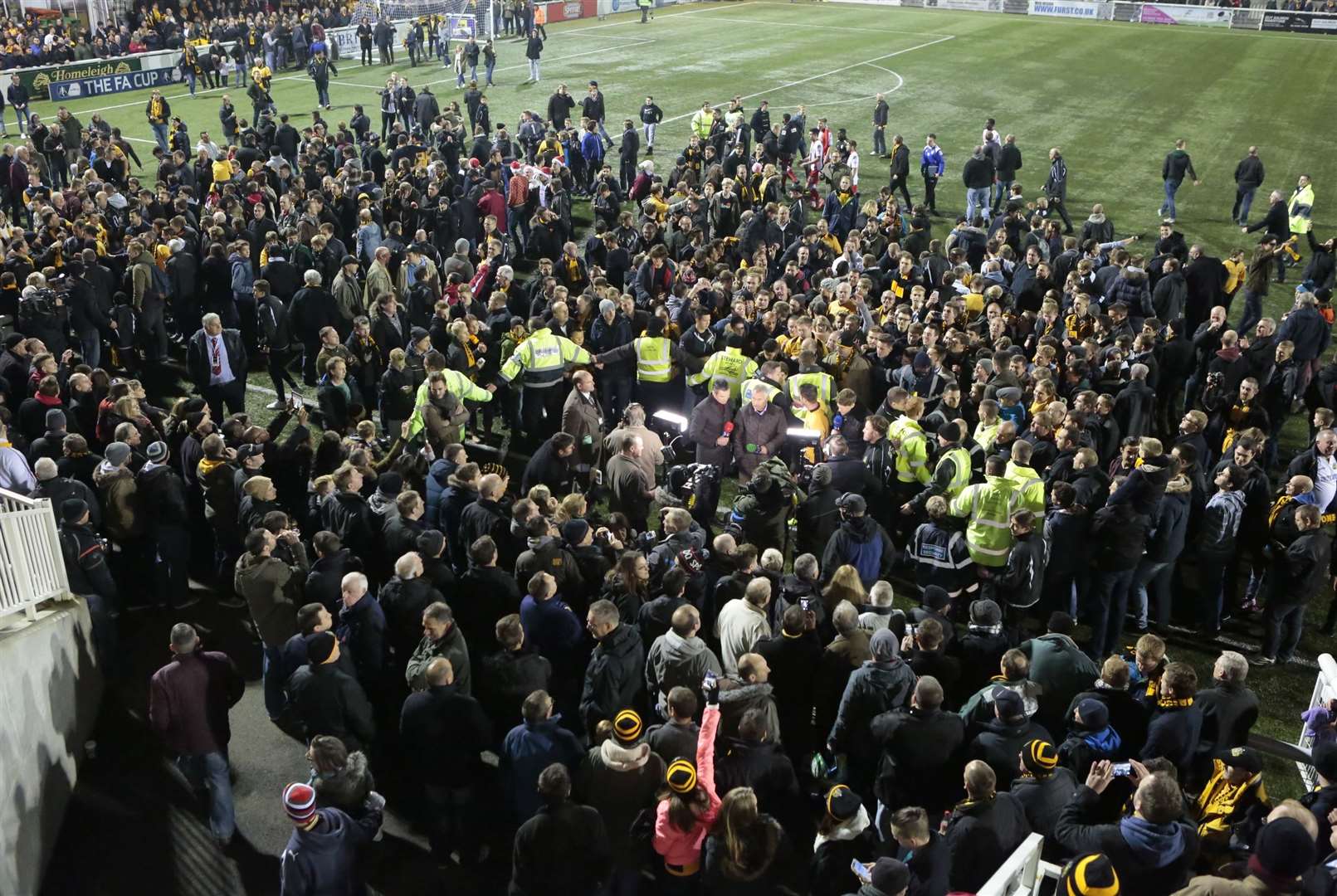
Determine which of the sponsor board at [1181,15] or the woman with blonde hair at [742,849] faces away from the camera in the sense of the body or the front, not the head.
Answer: the woman with blonde hair

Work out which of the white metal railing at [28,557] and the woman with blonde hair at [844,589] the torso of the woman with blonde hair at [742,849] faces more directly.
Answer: the woman with blonde hair

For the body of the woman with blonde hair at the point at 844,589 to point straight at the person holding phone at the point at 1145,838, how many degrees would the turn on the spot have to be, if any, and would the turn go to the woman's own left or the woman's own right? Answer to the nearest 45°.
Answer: approximately 135° to the woman's own right

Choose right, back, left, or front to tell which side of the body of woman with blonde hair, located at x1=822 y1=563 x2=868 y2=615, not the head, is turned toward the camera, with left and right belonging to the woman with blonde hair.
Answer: back

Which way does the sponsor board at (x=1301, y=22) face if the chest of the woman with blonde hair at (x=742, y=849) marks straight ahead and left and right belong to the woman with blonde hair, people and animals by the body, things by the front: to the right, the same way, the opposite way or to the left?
the opposite way

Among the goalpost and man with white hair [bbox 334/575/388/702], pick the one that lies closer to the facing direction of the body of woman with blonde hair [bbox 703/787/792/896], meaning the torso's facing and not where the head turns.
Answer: the goalpost

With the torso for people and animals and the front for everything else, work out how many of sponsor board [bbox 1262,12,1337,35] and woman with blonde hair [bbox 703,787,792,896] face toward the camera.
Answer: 1

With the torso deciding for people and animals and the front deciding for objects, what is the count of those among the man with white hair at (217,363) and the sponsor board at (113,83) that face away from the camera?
0

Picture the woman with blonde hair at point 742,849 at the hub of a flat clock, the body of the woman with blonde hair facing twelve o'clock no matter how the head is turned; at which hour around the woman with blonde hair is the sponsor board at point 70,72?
The sponsor board is roughly at 11 o'clock from the woman with blonde hair.

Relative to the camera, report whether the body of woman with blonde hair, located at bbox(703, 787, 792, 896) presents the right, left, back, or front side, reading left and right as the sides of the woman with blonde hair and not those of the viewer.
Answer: back

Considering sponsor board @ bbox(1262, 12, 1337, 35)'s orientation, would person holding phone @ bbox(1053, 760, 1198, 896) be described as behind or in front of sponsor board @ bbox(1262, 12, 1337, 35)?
in front

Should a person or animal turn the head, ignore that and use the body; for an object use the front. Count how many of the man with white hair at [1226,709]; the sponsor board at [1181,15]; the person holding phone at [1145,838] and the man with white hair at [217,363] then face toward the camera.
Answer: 2
